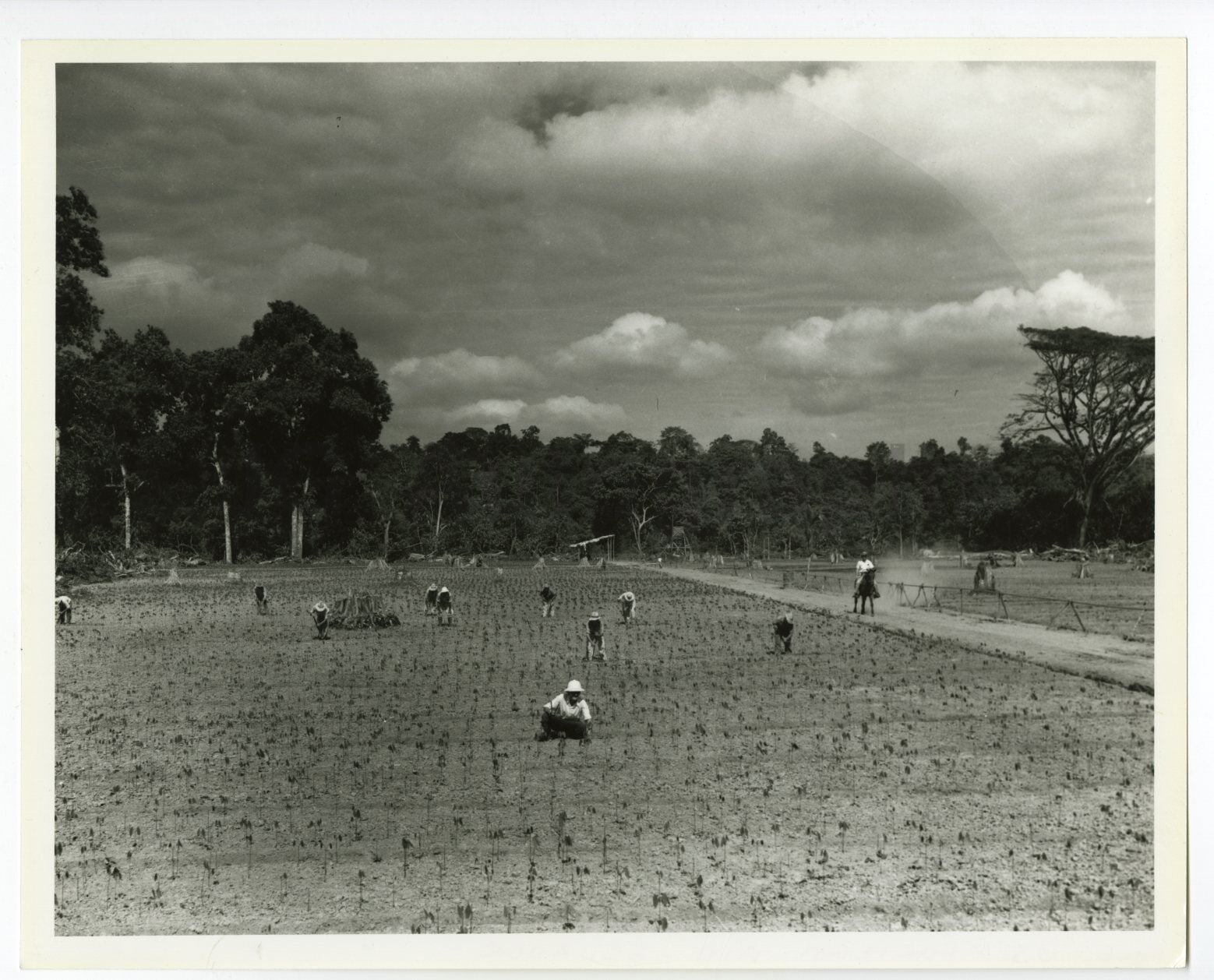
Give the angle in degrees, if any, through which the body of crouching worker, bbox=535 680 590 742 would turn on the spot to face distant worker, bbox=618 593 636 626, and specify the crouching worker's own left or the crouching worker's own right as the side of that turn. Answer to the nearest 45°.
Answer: approximately 180°

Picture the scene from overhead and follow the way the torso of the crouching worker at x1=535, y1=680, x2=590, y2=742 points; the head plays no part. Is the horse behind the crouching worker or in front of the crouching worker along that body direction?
behind

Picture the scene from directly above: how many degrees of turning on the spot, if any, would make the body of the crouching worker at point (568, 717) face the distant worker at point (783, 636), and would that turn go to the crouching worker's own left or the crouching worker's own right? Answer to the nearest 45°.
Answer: approximately 135° to the crouching worker's own left

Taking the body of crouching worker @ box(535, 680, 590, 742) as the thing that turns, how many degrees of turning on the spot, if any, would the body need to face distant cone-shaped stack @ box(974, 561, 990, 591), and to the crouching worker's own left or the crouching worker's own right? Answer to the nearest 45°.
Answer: approximately 135° to the crouching worker's own left

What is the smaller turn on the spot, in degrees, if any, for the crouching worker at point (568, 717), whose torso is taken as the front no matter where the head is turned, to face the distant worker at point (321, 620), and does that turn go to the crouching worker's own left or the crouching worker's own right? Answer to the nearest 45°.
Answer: approximately 135° to the crouching worker's own right

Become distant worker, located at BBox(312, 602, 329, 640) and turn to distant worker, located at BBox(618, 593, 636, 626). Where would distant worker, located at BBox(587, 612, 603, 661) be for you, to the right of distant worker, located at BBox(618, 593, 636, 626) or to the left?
right

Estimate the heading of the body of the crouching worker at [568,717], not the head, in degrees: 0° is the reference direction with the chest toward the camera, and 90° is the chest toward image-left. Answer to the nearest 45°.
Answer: approximately 0°

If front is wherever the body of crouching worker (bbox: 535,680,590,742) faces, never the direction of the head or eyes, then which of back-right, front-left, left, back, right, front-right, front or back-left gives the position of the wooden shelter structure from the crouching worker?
back
